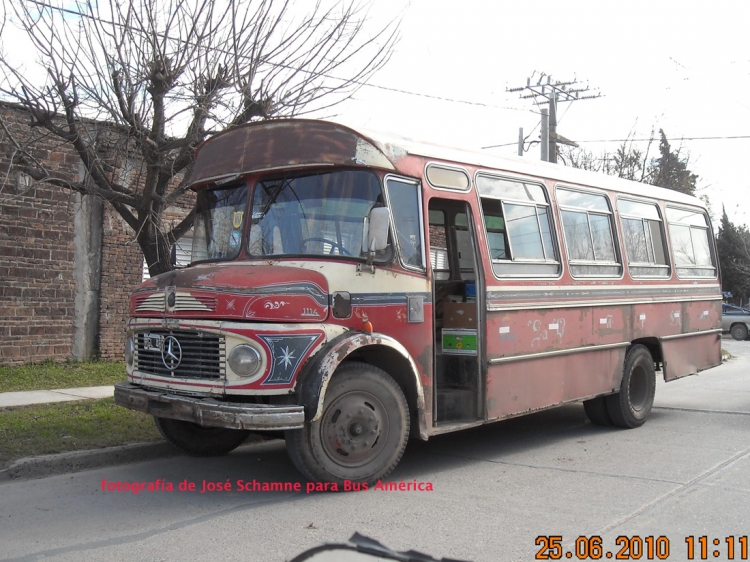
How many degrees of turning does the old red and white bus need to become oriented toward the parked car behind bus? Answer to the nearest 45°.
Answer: approximately 180°

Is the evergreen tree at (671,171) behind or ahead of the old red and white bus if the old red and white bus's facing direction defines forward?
behind

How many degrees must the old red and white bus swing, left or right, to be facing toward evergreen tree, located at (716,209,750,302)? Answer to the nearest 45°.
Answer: approximately 180°

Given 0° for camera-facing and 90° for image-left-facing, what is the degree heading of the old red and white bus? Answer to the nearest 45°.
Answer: approximately 45°
